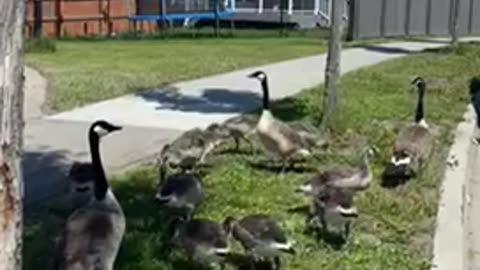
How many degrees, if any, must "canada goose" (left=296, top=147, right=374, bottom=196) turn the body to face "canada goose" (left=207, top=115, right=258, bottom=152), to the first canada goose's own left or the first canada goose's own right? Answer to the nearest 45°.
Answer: approximately 135° to the first canada goose's own left

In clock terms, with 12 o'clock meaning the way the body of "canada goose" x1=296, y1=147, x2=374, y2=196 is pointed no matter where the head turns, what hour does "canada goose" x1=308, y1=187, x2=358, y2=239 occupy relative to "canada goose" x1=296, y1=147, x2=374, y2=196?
"canada goose" x1=308, y1=187, x2=358, y2=239 is roughly at 3 o'clock from "canada goose" x1=296, y1=147, x2=374, y2=196.

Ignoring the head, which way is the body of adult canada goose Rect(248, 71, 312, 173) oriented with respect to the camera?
to the viewer's left

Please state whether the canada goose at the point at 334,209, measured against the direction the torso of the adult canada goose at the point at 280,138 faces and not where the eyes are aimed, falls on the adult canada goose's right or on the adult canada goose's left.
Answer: on the adult canada goose's left

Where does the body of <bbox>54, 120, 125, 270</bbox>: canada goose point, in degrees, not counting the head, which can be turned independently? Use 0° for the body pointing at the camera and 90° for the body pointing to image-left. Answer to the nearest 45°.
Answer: approximately 225°

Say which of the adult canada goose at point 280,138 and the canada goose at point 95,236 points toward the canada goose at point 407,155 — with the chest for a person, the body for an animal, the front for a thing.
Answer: the canada goose at point 95,236

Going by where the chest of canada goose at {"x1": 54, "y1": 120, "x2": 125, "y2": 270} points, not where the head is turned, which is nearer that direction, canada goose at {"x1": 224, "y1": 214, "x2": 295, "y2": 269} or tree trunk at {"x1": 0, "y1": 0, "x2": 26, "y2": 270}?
the canada goose

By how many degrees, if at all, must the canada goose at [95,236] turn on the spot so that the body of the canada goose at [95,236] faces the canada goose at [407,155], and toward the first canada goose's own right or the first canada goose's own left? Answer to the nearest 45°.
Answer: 0° — it already faces it

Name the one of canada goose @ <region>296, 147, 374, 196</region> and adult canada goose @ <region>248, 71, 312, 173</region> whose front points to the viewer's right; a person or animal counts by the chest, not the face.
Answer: the canada goose

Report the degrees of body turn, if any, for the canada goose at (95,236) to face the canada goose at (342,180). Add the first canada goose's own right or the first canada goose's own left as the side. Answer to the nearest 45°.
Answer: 0° — it already faces it

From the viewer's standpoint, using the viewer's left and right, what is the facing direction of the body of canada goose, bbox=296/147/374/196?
facing to the right of the viewer

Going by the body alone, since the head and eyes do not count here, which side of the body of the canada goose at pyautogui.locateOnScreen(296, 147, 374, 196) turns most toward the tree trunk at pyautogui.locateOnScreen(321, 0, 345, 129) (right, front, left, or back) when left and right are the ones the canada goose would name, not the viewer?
left

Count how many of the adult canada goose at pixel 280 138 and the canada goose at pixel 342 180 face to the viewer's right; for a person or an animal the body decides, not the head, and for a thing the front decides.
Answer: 1

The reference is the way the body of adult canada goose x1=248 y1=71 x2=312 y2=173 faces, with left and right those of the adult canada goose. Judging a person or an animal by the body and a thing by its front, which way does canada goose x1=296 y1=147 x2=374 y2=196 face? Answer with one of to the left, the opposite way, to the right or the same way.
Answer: the opposite way
